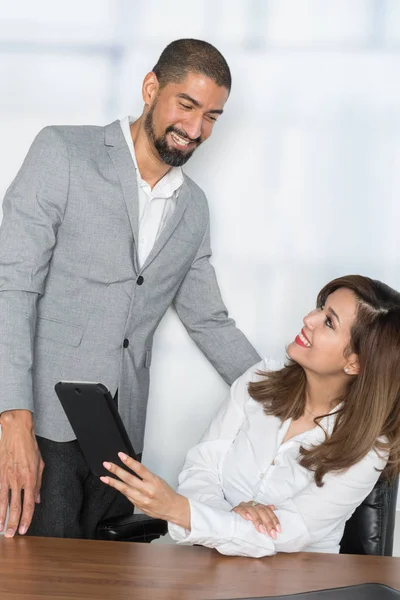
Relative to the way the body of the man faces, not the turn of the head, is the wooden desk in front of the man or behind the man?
in front

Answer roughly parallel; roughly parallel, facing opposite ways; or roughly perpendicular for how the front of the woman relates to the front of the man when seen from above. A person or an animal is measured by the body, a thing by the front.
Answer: roughly perpendicular

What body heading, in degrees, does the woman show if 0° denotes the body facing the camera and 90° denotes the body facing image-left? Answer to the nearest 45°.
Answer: approximately 45°

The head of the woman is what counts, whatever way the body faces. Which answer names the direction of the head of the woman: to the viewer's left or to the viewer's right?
to the viewer's left
